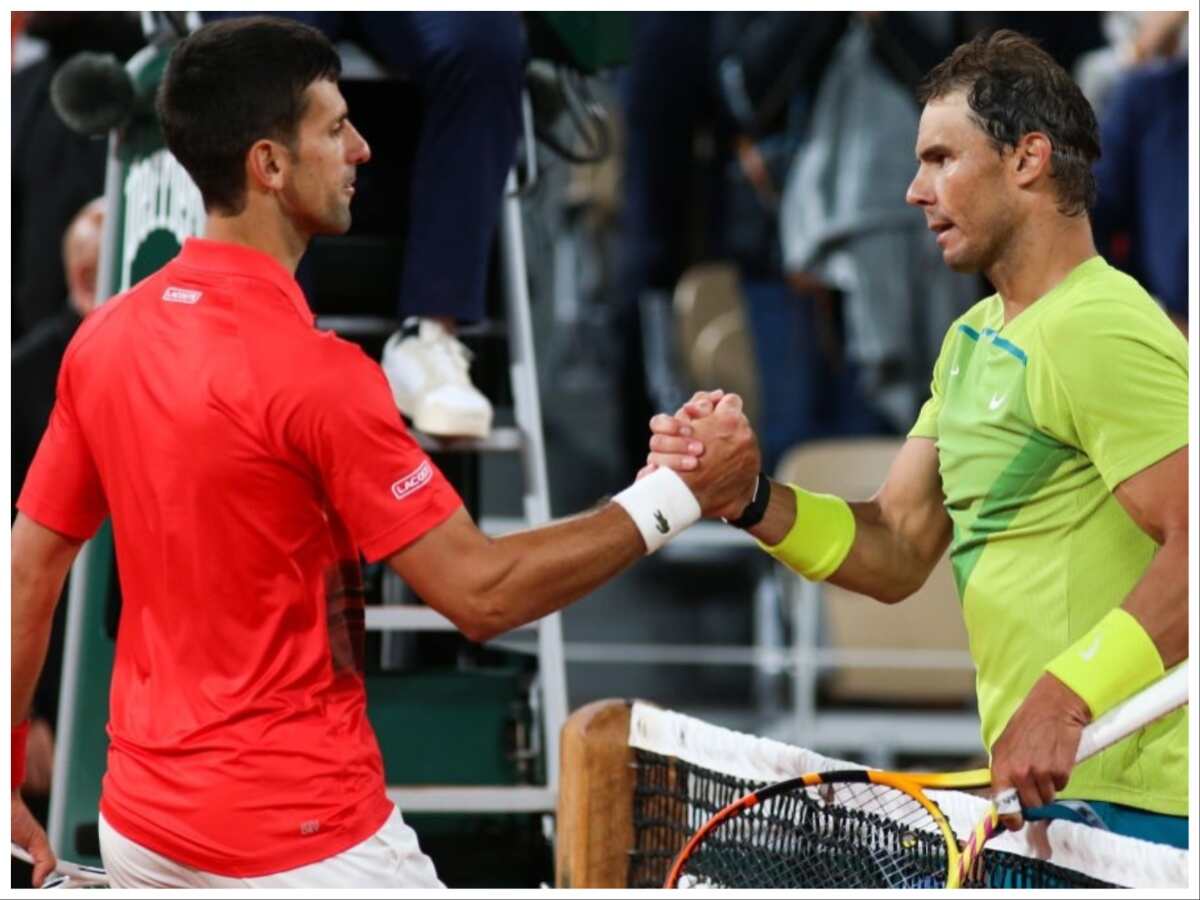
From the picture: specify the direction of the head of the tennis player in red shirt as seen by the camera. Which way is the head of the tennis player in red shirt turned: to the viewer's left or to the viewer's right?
to the viewer's right

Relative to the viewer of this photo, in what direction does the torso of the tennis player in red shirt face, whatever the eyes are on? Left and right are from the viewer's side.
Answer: facing away from the viewer and to the right of the viewer

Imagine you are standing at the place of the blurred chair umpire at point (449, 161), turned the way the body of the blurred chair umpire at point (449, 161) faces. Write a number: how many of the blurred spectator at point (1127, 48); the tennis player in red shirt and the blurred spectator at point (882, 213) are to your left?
2

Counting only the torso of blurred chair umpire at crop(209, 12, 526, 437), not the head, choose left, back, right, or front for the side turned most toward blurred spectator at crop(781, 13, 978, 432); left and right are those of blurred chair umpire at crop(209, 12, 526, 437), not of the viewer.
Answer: left

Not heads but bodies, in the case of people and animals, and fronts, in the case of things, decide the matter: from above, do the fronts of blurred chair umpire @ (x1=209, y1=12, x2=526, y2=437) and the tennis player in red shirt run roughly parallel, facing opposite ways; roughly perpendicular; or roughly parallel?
roughly perpendicular

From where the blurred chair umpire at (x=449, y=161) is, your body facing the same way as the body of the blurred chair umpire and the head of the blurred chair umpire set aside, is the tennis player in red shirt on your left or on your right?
on your right

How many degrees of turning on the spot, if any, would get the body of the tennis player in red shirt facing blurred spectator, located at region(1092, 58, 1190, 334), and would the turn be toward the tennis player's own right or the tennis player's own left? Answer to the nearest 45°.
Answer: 0° — they already face them

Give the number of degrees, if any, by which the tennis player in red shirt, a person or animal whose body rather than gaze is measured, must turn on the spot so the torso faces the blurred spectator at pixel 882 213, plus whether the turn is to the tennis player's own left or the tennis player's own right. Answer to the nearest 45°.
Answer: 0° — they already face them

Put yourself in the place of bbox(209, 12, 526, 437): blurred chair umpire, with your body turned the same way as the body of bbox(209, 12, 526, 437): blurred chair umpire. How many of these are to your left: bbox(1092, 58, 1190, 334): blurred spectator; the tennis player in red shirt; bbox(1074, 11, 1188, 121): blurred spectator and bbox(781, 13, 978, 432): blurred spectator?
3
